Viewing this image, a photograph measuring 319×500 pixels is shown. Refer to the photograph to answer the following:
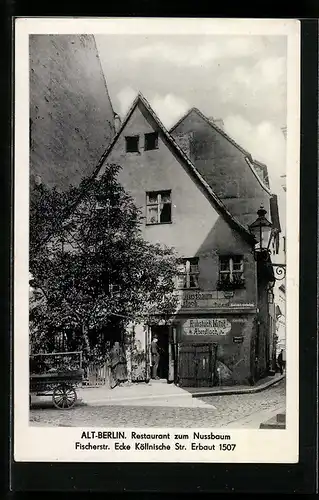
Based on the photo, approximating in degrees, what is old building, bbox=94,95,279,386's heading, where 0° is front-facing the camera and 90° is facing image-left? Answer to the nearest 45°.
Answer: approximately 0°
